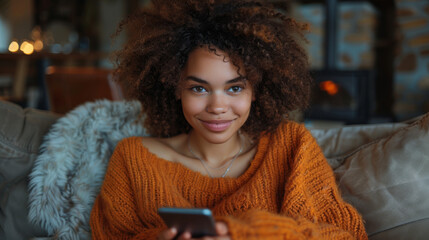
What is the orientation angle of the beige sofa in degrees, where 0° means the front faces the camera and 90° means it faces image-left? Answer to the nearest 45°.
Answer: approximately 0°

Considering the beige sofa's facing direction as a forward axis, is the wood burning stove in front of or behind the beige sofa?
behind

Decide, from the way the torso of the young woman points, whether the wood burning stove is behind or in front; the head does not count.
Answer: behind

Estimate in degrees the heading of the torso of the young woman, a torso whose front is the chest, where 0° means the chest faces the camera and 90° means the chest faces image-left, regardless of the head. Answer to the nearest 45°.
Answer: approximately 0°
